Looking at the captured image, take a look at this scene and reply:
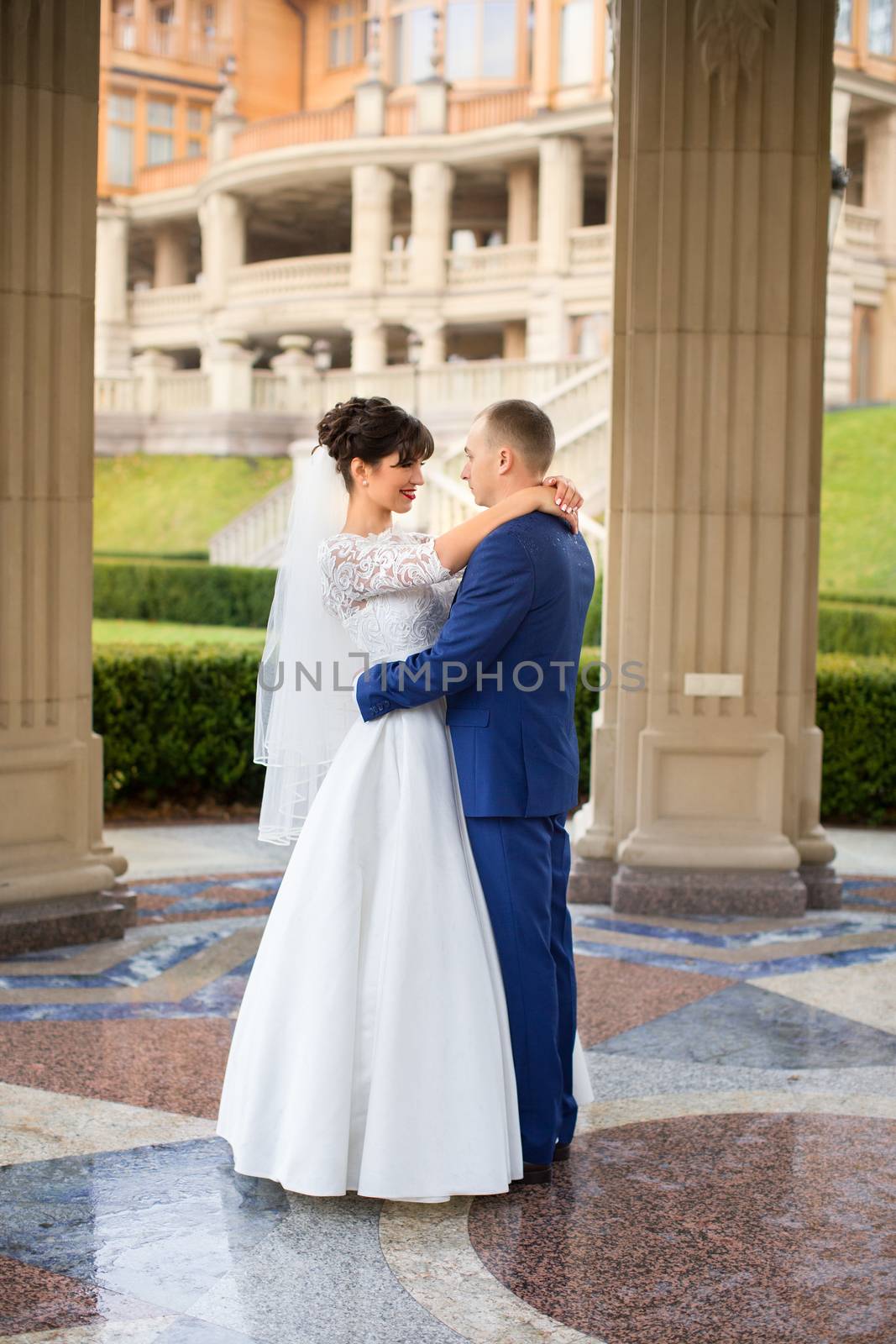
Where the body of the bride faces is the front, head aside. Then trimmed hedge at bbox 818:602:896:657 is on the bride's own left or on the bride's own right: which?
on the bride's own left

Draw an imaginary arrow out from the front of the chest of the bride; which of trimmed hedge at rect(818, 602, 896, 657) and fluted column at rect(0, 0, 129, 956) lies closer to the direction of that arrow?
the trimmed hedge

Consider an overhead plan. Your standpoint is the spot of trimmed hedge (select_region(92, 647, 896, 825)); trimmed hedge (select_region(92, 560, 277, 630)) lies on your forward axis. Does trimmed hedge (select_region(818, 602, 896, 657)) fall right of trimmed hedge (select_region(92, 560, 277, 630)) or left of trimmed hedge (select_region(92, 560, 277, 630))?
right

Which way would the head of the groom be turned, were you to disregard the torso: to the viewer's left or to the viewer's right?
to the viewer's left

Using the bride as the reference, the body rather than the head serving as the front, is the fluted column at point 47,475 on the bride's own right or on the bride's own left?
on the bride's own left

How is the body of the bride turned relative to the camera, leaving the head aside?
to the viewer's right

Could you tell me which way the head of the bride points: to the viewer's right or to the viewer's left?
to the viewer's right
